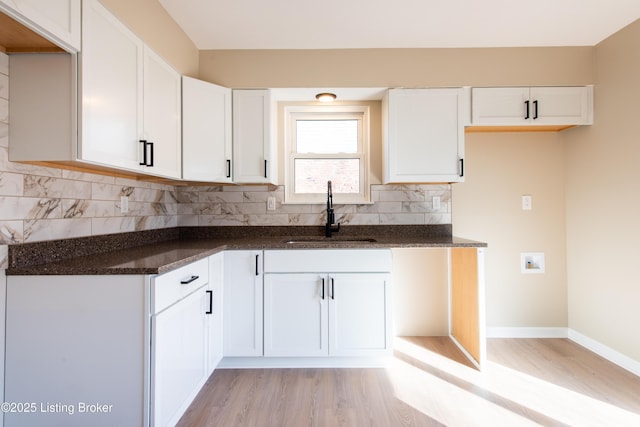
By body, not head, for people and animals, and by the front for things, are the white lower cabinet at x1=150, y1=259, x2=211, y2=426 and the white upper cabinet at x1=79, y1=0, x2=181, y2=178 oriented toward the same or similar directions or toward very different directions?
same or similar directions

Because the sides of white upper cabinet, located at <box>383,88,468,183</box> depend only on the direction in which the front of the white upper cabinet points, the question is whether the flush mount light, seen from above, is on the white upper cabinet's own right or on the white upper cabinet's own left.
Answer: on the white upper cabinet's own right

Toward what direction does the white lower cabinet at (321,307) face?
toward the camera

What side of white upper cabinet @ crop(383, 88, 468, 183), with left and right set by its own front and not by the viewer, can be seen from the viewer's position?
front

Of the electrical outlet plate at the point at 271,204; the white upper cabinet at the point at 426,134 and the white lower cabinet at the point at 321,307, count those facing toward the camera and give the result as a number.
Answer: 3

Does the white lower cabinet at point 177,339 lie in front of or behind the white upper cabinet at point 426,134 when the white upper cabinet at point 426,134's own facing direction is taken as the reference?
in front

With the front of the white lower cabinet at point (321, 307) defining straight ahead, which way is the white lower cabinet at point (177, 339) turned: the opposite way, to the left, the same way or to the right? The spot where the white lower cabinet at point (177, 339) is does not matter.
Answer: to the left

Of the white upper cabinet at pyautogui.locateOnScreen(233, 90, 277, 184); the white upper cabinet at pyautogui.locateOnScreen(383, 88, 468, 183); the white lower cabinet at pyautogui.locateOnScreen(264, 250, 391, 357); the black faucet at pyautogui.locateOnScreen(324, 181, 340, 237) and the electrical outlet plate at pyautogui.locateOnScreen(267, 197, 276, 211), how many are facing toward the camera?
5

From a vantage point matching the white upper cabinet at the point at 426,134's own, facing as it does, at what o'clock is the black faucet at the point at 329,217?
The black faucet is roughly at 3 o'clock from the white upper cabinet.

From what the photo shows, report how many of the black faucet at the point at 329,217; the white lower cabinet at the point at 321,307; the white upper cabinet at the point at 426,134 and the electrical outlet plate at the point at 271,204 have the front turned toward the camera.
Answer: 4

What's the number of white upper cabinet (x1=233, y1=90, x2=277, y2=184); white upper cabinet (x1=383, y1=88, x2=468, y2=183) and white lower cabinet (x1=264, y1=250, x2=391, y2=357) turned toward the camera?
3

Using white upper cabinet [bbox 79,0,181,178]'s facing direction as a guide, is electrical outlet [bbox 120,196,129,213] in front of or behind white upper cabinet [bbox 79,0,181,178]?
behind

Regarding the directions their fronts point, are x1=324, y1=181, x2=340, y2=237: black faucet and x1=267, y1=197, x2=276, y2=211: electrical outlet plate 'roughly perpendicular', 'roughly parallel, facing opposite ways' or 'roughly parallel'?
roughly parallel
